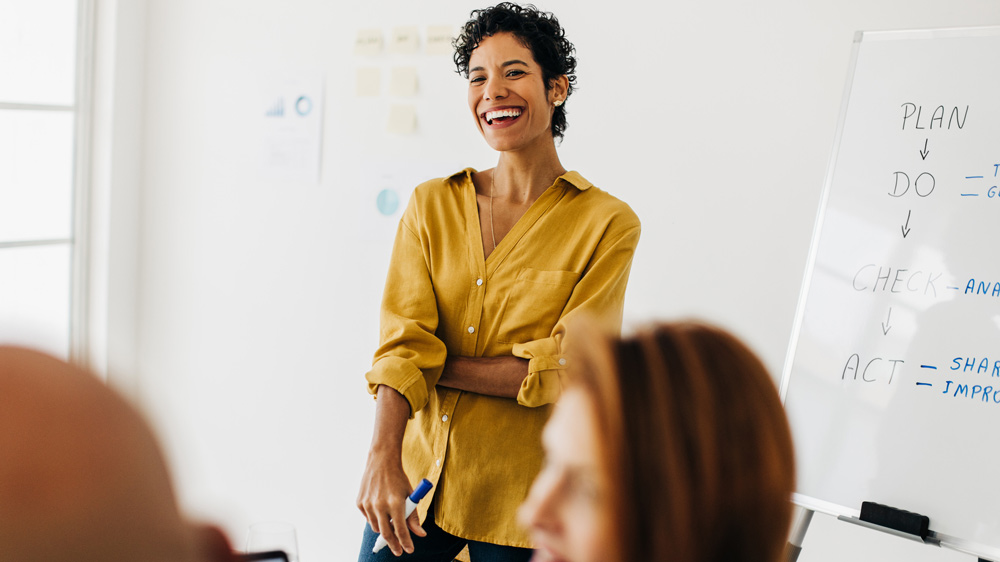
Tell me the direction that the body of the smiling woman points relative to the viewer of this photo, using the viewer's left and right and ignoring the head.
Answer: facing the viewer and to the left of the viewer

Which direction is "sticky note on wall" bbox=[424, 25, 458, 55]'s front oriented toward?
toward the camera

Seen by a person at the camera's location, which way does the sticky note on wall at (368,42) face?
facing the viewer

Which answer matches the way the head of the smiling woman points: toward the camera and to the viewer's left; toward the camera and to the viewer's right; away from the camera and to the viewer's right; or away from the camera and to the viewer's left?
toward the camera and to the viewer's left

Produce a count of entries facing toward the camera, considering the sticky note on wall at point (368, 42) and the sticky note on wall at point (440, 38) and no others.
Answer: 2

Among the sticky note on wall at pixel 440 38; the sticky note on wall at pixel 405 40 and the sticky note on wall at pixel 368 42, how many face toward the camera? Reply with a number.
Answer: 3

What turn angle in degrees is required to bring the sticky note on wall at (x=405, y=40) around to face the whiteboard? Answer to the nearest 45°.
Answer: approximately 45° to its left

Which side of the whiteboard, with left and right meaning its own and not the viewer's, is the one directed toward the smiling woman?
front

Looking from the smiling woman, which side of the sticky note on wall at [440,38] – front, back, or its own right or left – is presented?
front

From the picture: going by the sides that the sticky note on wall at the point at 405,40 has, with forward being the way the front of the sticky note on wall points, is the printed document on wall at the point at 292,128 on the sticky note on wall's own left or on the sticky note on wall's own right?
on the sticky note on wall's own right

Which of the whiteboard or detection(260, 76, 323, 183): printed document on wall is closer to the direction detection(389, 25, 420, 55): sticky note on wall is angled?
the whiteboard
